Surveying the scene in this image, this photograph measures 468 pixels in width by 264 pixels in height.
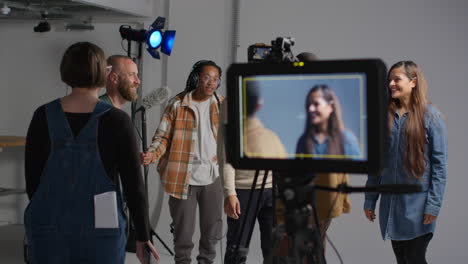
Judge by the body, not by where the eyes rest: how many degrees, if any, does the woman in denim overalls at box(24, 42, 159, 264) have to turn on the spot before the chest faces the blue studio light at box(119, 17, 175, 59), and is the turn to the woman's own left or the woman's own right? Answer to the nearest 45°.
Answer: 0° — they already face it

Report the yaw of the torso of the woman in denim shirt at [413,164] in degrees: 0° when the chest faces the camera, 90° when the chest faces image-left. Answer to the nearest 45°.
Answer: approximately 45°

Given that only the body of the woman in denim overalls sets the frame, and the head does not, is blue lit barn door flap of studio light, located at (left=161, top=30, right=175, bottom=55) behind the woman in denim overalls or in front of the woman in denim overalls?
in front

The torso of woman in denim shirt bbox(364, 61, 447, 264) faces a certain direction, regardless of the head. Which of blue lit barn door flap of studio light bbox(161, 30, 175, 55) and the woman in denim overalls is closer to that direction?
the woman in denim overalls

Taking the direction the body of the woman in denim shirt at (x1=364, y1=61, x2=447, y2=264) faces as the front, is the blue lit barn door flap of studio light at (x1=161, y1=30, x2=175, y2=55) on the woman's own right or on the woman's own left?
on the woman's own right

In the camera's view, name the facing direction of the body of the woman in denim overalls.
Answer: away from the camera

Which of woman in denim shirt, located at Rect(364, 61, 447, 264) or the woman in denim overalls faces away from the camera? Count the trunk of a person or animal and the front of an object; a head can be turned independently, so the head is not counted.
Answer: the woman in denim overalls

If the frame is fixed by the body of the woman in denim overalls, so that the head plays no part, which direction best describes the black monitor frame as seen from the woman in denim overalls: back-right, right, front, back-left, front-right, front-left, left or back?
back-right

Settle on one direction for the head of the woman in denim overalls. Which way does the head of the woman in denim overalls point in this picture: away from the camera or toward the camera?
away from the camera

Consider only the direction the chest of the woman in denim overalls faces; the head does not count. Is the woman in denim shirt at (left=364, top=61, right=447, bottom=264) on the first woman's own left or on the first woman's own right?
on the first woman's own right

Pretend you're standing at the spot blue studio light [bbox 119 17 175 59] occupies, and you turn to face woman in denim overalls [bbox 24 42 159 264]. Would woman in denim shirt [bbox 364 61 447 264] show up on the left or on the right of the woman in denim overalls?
left

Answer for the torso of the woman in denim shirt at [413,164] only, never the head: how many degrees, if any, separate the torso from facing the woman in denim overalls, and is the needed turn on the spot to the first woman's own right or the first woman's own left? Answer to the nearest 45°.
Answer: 0° — they already face them
